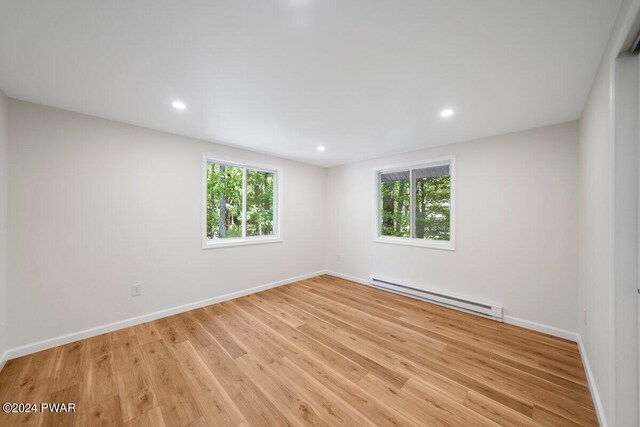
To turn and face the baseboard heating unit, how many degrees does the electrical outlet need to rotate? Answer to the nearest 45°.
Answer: approximately 45° to its left

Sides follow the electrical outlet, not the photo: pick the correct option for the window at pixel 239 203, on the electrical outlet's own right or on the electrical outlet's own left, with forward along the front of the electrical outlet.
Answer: on the electrical outlet's own left

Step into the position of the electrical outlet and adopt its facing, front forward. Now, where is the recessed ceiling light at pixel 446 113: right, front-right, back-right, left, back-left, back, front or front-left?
front-left
